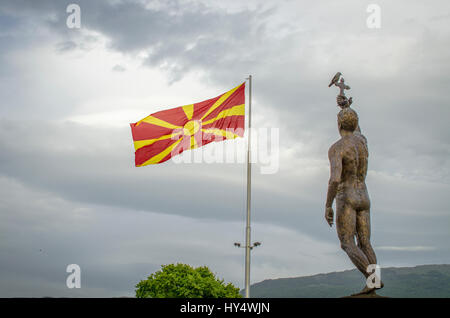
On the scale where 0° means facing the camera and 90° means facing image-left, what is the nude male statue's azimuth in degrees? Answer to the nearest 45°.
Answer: approximately 135°

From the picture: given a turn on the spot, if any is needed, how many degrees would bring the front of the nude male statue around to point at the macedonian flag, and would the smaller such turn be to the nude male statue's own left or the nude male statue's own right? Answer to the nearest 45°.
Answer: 0° — it already faces it
